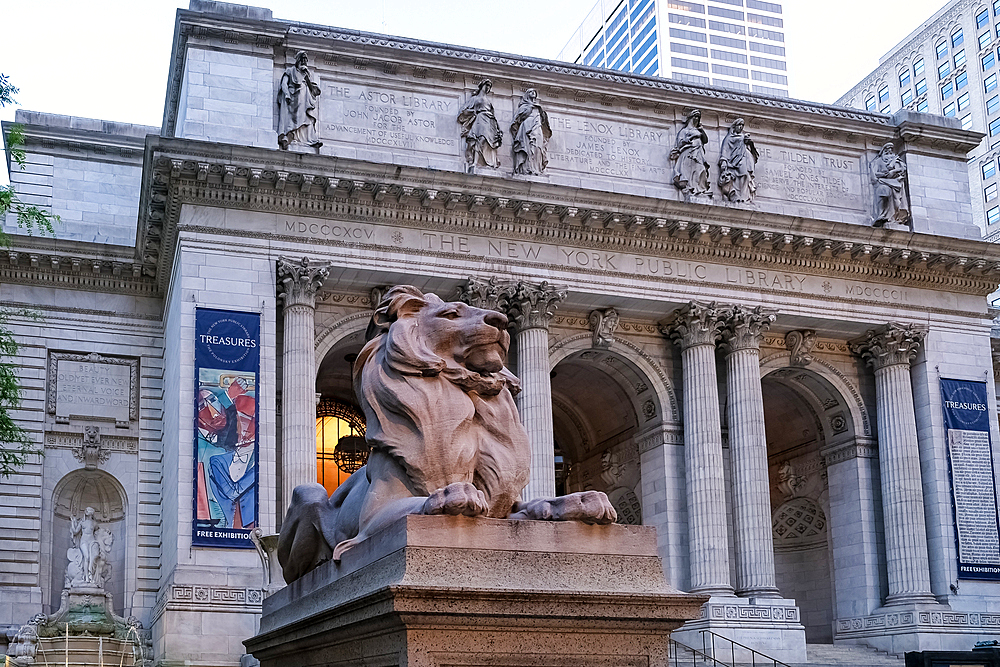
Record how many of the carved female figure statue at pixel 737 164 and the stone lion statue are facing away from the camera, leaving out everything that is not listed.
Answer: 0

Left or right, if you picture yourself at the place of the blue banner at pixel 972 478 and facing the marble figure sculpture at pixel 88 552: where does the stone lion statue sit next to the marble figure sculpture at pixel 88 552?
left

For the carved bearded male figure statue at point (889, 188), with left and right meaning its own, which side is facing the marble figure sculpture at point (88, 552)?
right

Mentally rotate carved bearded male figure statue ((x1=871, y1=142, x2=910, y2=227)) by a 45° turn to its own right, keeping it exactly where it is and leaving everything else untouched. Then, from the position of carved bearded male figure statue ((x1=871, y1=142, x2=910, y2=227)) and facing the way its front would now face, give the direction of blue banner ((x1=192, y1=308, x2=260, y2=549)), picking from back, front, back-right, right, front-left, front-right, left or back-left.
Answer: front-right

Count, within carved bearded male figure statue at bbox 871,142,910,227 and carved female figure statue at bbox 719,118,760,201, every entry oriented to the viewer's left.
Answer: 0

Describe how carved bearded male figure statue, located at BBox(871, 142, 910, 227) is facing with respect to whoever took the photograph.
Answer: facing the viewer and to the right of the viewer

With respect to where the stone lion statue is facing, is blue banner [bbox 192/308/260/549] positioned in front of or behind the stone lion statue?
behind

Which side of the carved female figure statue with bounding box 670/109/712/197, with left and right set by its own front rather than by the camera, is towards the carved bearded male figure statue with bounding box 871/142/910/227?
left
